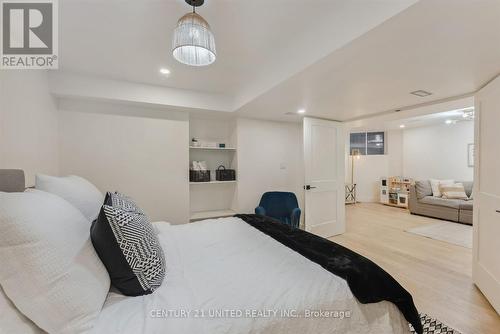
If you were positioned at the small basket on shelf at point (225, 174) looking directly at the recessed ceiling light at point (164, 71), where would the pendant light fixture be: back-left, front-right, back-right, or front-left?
front-left

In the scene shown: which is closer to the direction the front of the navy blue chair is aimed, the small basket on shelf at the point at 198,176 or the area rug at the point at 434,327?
the area rug

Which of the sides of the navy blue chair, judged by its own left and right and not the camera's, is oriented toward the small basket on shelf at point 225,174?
right

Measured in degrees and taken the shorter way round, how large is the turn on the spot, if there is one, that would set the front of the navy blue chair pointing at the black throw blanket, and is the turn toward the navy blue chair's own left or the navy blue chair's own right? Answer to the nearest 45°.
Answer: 0° — it already faces it

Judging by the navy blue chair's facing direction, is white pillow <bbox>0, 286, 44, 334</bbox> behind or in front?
in front

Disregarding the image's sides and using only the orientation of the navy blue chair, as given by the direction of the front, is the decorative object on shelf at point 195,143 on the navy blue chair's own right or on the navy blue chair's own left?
on the navy blue chair's own right

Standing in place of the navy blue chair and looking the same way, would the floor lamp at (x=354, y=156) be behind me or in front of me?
behind

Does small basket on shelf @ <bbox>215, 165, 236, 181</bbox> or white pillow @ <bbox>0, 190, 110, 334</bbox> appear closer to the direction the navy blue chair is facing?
the white pillow

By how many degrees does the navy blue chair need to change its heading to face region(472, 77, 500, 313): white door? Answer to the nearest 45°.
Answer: approximately 45° to its left

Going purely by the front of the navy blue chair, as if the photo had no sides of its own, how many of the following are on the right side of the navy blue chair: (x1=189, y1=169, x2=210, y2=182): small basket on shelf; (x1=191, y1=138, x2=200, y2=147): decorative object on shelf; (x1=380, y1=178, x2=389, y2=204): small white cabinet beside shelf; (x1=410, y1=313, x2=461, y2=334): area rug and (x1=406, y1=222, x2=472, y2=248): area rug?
2

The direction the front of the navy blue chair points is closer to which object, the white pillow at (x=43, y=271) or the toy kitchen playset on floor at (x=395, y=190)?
the white pillow

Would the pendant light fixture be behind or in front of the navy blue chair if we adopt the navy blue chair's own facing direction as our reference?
in front

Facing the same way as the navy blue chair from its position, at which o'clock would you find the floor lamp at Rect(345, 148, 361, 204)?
The floor lamp is roughly at 7 o'clock from the navy blue chair.

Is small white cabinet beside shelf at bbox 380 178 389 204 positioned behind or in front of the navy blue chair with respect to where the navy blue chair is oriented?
behind

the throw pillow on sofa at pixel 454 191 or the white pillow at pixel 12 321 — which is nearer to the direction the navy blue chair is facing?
the white pillow

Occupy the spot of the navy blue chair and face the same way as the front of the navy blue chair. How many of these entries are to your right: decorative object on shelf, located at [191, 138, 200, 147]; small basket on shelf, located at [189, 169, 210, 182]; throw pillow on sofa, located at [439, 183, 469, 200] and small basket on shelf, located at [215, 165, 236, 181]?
3

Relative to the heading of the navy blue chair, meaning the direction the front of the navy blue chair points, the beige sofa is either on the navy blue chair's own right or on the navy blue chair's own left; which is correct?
on the navy blue chair's own left

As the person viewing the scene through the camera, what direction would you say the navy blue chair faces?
facing the viewer

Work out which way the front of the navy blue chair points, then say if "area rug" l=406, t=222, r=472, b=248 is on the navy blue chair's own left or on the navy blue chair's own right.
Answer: on the navy blue chair's own left
